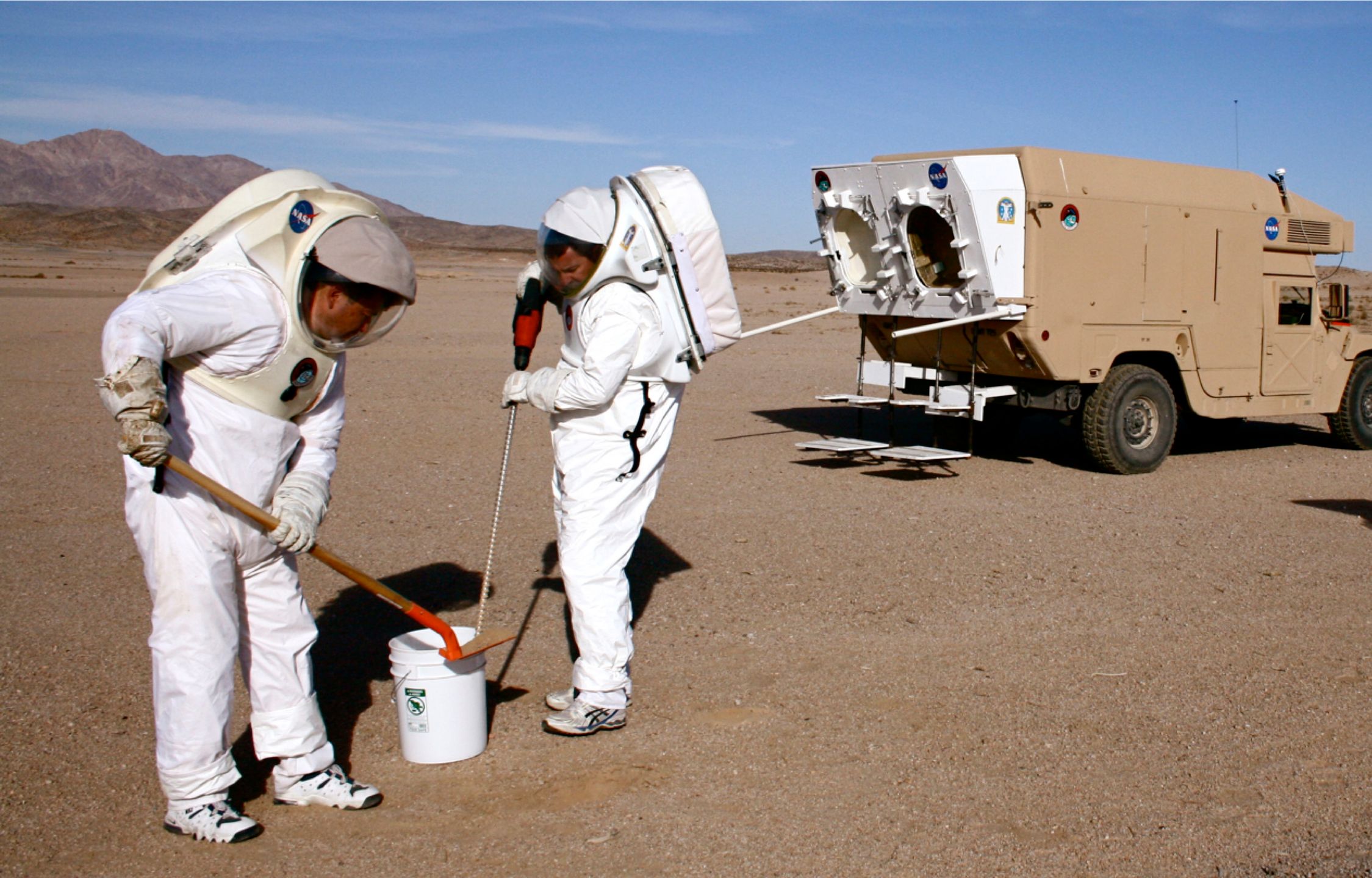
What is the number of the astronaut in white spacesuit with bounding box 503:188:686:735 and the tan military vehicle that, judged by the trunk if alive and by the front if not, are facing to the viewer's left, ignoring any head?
1

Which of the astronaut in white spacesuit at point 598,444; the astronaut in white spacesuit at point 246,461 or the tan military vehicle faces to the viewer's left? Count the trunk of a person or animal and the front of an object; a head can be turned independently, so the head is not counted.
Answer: the astronaut in white spacesuit at point 598,444

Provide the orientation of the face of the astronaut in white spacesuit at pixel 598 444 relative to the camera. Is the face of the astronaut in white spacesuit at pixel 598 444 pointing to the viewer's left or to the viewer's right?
to the viewer's left

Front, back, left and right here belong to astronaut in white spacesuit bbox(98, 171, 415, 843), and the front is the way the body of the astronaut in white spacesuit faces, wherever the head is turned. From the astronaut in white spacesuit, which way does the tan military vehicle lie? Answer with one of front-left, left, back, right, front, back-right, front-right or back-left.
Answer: left

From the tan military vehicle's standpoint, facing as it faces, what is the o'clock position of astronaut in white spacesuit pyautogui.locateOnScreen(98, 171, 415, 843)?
The astronaut in white spacesuit is roughly at 5 o'clock from the tan military vehicle.

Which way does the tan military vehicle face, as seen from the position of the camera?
facing away from the viewer and to the right of the viewer

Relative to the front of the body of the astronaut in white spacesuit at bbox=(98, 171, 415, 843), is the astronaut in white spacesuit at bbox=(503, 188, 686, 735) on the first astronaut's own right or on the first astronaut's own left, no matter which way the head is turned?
on the first astronaut's own left

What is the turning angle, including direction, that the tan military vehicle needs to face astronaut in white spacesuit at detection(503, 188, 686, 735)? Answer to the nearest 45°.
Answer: approximately 135° to its right

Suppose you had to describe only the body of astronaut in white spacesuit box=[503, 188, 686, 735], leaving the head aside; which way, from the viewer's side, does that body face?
to the viewer's left

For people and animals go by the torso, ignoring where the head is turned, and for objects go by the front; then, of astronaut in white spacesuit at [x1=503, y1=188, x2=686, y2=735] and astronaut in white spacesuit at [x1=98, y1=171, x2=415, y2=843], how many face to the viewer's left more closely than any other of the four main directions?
1

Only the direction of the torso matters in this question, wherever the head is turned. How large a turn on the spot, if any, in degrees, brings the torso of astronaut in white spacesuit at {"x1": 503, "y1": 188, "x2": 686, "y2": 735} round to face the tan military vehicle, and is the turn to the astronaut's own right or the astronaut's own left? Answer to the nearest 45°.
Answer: approximately 135° to the astronaut's own right

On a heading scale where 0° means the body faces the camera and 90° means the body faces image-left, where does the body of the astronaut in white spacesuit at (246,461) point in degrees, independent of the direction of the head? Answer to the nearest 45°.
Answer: approximately 315°

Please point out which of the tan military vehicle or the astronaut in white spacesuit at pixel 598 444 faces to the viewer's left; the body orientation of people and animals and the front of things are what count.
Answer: the astronaut in white spacesuit
